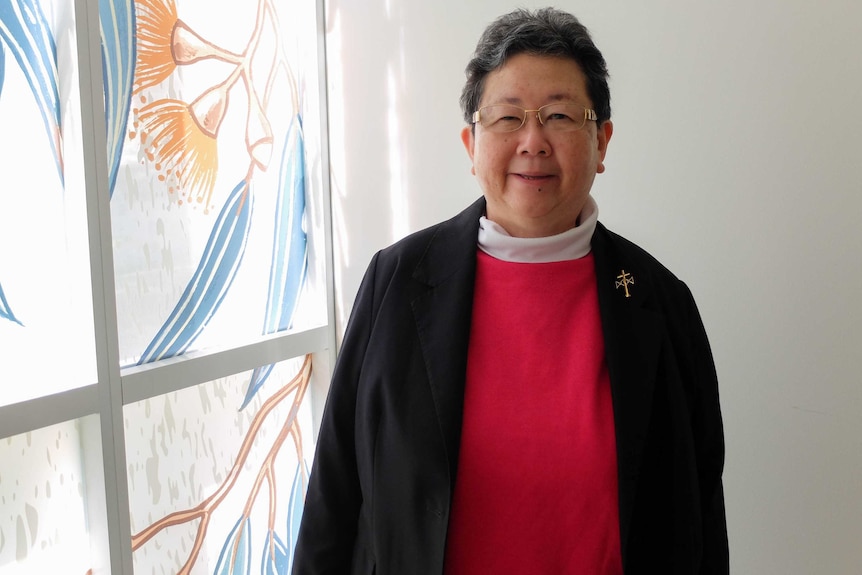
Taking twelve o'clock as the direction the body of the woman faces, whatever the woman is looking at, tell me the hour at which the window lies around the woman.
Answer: The window is roughly at 4 o'clock from the woman.

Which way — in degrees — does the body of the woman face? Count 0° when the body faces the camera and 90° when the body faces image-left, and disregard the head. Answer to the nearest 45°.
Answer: approximately 0°
